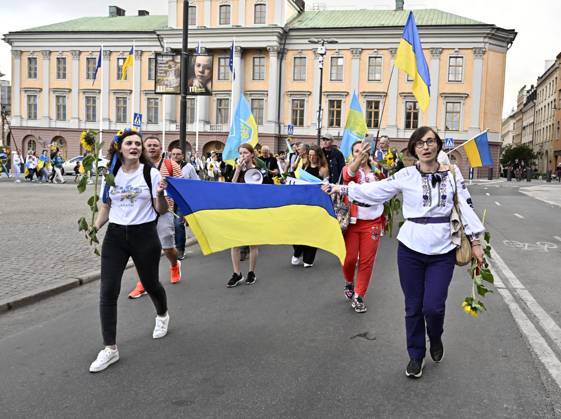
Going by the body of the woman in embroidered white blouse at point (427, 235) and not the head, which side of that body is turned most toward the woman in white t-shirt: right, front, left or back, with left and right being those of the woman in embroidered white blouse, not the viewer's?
right

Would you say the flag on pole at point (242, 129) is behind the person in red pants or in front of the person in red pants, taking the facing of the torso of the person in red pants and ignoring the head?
behind

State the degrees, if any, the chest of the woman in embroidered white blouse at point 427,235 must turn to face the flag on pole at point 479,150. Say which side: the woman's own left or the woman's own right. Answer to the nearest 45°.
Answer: approximately 180°

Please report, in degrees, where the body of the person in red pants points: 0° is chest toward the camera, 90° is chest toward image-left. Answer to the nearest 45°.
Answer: approximately 0°

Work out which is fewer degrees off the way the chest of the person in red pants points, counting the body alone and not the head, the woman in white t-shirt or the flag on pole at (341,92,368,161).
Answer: the woman in white t-shirt

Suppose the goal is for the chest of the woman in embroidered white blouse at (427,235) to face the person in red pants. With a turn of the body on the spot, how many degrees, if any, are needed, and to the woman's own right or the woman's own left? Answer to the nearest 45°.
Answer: approximately 180°

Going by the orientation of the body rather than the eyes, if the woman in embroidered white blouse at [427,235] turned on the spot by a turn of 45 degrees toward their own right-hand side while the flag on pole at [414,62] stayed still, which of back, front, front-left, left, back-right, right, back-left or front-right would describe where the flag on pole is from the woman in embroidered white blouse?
back-right

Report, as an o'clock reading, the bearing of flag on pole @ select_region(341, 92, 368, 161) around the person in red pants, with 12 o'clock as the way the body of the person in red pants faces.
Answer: The flag on pole is roughly at 6 o'clock from the person in red pants.

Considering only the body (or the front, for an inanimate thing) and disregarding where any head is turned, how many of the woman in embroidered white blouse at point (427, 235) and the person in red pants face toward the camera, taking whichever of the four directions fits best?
2

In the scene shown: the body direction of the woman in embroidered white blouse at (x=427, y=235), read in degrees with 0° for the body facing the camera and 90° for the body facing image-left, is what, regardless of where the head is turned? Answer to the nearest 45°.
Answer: approximately 0°

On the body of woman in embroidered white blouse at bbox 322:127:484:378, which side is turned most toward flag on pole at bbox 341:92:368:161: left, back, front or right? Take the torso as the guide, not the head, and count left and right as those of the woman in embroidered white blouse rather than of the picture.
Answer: back
